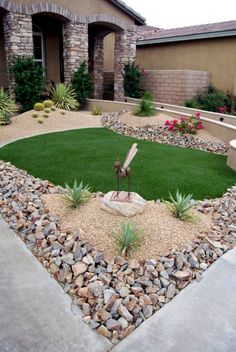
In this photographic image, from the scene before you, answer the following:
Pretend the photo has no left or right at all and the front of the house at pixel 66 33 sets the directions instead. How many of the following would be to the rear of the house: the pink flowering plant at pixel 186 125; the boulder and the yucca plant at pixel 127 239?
0

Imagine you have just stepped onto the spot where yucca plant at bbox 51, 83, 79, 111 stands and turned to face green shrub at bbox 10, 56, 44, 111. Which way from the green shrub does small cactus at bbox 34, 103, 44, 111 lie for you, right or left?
left

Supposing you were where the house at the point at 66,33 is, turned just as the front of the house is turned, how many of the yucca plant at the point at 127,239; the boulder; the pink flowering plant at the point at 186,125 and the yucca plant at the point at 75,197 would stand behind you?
0

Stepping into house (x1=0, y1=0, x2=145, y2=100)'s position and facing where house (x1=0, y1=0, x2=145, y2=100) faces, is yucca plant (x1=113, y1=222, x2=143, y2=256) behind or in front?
in front

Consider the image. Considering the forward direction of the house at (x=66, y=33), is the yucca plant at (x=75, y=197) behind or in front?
in front

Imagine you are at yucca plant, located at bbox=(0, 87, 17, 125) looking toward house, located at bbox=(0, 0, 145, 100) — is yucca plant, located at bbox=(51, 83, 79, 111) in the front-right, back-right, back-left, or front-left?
front-right

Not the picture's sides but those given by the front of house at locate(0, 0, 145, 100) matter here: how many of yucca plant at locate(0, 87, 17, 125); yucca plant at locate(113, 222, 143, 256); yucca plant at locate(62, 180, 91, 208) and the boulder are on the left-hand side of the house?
0

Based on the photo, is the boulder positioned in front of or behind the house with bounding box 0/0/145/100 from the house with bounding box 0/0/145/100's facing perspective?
in front

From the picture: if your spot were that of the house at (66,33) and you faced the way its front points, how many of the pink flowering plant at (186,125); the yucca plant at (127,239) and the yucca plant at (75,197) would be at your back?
0

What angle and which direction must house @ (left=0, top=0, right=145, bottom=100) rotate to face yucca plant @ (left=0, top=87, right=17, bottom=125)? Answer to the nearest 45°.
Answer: approximately 90° to its right

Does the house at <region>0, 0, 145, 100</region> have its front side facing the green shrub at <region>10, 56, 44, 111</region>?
no

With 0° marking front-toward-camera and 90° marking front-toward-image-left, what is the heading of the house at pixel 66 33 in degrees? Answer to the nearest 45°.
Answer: approximately 315°

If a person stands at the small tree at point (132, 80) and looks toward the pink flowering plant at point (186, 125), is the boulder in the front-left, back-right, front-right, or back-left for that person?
front-right

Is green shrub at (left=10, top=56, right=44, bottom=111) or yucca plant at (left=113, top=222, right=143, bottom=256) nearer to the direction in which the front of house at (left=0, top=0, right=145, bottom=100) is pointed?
the yucca plant
